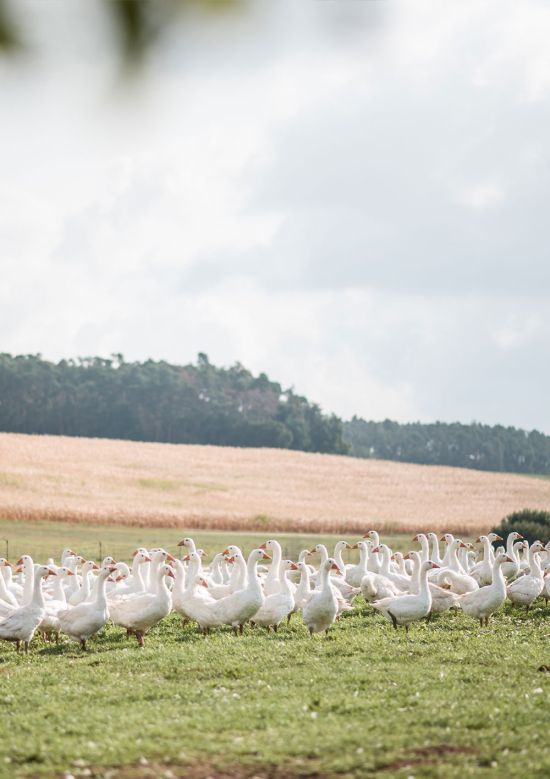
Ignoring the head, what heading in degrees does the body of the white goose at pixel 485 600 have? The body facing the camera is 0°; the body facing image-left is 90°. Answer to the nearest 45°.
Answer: approximately 270°

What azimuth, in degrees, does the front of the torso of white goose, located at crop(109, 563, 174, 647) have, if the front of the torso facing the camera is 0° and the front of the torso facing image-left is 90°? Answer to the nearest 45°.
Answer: approximately 270°

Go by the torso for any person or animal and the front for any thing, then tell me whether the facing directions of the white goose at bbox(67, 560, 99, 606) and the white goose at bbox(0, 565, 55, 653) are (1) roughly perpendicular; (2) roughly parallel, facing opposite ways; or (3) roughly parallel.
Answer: roughly parallel

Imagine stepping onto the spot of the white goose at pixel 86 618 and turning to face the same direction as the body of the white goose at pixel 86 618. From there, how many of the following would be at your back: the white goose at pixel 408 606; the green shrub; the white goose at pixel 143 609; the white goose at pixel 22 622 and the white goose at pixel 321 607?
1

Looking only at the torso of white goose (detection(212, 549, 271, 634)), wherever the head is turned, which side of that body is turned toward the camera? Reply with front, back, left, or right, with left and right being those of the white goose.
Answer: right

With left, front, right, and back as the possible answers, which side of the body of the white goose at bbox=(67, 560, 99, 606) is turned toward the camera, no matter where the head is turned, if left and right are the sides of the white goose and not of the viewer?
right

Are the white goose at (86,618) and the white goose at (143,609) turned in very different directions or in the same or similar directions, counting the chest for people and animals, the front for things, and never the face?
same or similar directions

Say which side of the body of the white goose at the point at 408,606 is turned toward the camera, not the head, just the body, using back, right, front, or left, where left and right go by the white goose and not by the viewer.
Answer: right

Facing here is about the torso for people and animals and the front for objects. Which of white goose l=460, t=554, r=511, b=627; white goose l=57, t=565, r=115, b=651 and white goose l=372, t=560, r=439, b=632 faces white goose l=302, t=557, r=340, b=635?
white goose l=57, t=565, r=115, b=651

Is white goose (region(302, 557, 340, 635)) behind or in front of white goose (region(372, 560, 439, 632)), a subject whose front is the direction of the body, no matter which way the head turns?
behind

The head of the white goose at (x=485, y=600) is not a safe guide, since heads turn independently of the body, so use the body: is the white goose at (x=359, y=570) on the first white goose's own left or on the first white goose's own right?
on the first white goose's own left

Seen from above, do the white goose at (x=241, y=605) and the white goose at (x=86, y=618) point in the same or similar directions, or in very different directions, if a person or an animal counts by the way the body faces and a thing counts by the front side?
same or similar directions
